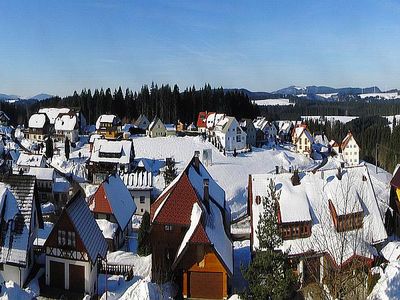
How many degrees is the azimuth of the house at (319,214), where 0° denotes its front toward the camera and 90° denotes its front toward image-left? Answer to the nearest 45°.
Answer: approximately 0°

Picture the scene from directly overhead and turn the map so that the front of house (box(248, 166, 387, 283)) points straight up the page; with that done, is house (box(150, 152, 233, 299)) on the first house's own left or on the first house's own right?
on the first house's own right

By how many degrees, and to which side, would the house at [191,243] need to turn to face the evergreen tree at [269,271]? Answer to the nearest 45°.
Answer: approximately 45° to its left

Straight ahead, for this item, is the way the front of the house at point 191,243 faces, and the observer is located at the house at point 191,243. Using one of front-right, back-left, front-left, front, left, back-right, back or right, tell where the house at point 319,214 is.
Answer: left

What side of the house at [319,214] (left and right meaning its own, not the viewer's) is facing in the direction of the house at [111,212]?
right

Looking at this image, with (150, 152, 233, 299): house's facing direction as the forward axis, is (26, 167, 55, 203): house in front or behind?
behind

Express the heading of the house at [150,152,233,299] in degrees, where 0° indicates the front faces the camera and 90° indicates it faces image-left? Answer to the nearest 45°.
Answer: approximately 0°

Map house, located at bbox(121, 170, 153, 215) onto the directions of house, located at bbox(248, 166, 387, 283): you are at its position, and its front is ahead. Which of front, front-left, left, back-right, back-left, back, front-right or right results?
back-right

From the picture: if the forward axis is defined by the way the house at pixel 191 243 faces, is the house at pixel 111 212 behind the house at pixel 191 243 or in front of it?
behind

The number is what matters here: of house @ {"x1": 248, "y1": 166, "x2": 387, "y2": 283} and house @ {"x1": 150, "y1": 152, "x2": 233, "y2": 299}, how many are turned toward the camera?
2
